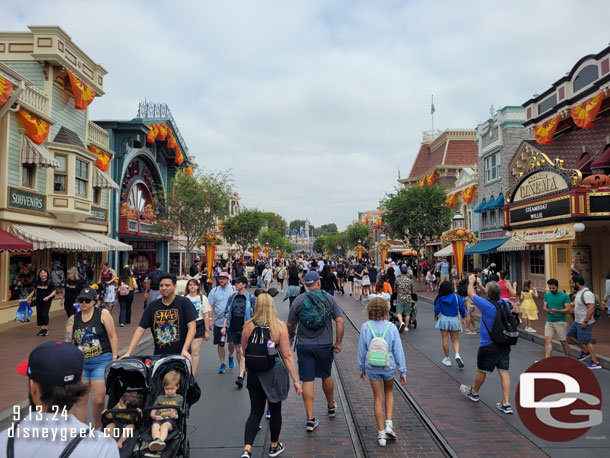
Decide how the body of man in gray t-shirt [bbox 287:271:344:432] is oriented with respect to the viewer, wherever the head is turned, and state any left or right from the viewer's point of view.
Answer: facing away from the viewer

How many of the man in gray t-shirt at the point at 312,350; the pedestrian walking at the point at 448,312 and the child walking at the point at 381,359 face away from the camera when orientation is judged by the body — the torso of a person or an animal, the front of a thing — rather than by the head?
3

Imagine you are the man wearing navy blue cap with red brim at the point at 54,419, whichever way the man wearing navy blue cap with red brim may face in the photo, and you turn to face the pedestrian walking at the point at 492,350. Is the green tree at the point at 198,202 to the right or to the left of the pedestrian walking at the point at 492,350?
left

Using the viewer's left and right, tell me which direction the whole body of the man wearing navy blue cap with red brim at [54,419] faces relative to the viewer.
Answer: facing away from the viewer and to the left of the viewer

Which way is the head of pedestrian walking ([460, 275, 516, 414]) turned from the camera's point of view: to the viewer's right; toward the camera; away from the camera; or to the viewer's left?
away from the camera

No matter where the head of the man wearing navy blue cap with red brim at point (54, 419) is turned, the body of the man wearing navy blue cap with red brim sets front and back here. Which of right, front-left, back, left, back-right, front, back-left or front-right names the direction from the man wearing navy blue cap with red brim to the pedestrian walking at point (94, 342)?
front-right

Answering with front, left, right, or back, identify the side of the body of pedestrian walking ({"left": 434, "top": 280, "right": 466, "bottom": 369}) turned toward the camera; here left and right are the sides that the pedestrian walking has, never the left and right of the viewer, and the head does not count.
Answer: back

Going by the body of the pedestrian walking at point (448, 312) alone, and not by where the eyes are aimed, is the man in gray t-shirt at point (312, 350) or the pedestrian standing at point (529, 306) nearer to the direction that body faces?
the pedestrian standing

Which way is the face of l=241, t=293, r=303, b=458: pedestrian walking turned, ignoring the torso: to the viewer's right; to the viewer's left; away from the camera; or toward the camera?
away from the camera

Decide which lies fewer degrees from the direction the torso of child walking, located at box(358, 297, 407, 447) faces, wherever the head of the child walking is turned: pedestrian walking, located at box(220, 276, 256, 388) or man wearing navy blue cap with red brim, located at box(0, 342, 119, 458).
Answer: the pedestrian walking

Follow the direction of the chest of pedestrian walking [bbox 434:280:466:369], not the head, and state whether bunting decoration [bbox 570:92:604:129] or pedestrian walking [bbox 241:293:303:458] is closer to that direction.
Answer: the bunting decoration

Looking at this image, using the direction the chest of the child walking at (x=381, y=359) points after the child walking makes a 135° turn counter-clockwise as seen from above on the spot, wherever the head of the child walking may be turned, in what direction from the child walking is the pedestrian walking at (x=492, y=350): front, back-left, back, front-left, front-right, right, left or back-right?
back

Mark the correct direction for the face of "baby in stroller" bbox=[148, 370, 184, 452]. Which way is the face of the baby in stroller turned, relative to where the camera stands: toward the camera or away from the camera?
toward the camera

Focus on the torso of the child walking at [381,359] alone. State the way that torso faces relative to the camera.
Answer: away from the camera

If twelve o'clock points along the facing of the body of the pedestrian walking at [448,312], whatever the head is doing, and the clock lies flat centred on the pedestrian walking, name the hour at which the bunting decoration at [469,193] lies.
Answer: The bunting decoration is roughly at 12 o'clock from the pedestrian walking.

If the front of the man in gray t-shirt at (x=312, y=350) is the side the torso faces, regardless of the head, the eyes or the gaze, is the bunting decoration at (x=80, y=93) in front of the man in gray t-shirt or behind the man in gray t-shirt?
in front
